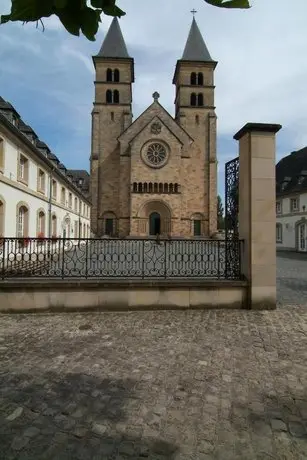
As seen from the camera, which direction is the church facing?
toward the camera

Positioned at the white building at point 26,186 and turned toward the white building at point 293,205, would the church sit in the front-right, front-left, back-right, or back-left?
front-left

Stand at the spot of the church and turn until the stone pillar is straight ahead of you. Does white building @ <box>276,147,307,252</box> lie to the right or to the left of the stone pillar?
left

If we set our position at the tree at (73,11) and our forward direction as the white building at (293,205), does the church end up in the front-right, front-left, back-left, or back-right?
front-left

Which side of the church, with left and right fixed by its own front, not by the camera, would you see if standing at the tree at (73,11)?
front

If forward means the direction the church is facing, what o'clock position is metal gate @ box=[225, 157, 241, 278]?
The metal gate is roughly at 12 o'clock from the church.

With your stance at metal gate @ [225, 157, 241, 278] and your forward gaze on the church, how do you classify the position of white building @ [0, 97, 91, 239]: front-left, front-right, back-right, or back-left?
front-left

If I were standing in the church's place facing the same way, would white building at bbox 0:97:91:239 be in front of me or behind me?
in front

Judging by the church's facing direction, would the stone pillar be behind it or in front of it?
in front

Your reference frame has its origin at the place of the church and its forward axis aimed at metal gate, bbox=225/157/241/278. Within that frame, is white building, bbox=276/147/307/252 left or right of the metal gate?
left

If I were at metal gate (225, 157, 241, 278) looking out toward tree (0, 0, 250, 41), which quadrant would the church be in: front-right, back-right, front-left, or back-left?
back-right

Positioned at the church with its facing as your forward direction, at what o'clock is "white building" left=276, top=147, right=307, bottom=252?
The white building is roughly at 10 o'clock from the church.
